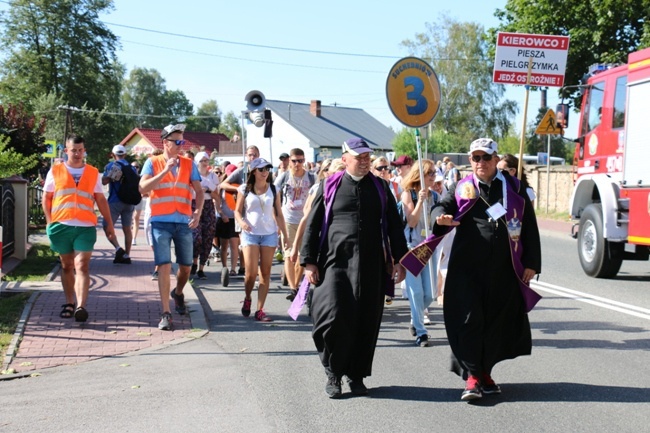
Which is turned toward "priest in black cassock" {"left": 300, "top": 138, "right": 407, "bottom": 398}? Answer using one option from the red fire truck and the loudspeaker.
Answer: the loudspeaker

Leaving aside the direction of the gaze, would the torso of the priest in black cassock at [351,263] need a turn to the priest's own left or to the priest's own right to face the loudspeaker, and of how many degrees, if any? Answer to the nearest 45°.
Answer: approximately 180°

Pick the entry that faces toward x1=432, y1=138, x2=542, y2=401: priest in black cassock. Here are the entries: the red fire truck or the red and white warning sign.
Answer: the red and white warning sign

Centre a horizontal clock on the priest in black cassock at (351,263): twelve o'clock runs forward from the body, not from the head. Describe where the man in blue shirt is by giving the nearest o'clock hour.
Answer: The man in blue shirt is roughly at 5 o'clock from the priest in black cassock.

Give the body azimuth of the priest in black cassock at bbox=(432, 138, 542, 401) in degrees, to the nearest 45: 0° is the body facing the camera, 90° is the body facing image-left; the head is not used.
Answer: approximately 0°

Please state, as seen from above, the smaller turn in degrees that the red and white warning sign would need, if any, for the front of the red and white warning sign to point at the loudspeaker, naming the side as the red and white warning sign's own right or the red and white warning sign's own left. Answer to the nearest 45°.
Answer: approximately 135° to the red and white warning sign's own right

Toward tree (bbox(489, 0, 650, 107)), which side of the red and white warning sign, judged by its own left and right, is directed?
back
